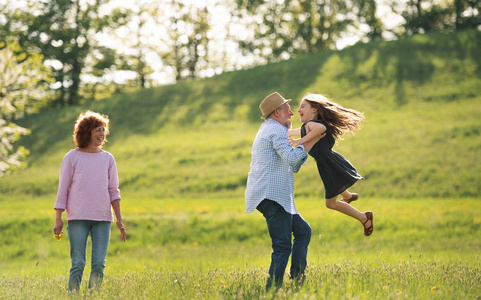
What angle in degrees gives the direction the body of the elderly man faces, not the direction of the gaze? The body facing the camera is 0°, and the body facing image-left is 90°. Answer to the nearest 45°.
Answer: approximately 270°

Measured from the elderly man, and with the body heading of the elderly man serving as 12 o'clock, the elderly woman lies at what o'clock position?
The elderly woman is roughly at 6 o'clock from the elderly man.

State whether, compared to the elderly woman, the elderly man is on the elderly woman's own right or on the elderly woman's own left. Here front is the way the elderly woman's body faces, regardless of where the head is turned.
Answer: on the elderly woman's own left

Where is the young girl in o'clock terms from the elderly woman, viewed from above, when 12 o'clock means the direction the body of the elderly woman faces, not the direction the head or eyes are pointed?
The young girl is roughly at 9 o'clock from the elderly woman.

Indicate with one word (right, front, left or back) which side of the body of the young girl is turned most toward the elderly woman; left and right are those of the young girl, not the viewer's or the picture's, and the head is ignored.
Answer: front

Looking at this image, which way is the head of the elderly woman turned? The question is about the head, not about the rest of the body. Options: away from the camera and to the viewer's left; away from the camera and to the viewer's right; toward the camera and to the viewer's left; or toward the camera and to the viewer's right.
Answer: toward the camera and to the viewer's right

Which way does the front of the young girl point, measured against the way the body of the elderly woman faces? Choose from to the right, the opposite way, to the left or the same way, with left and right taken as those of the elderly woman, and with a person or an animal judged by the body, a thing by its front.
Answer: to the right

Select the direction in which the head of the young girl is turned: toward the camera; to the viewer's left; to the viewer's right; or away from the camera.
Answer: to the viewer's left

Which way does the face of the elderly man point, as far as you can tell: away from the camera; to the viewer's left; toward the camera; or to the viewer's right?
to the viewer's right

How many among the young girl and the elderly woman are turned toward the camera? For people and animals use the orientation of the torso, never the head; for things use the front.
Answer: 1

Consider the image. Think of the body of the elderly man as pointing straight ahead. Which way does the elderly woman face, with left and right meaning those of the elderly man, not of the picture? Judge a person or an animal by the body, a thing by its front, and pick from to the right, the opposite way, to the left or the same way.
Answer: to the right

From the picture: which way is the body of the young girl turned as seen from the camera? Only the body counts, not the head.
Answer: to the viewer's left
